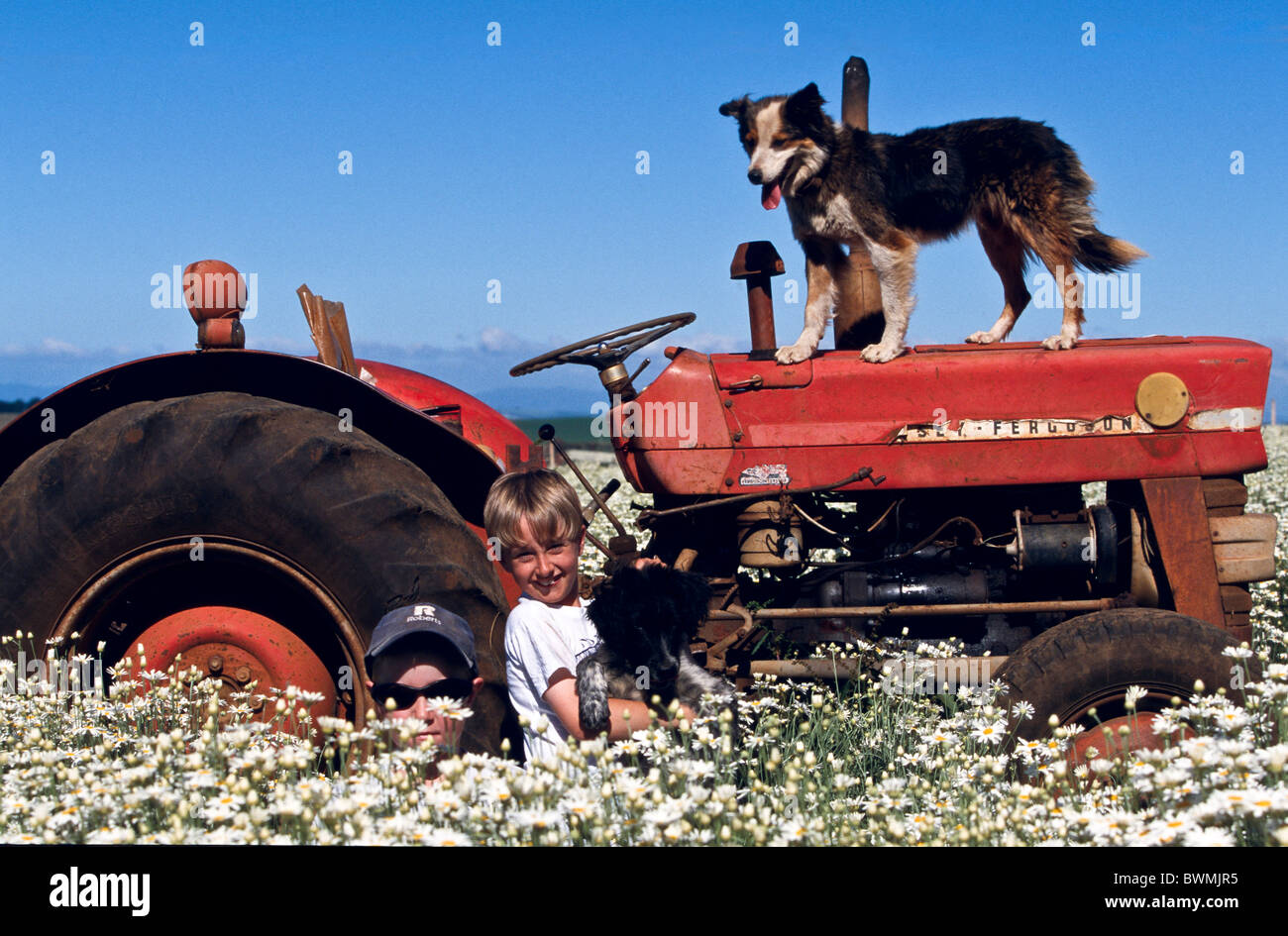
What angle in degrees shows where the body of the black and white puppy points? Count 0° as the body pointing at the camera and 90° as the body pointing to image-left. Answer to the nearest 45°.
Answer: approximately 0°

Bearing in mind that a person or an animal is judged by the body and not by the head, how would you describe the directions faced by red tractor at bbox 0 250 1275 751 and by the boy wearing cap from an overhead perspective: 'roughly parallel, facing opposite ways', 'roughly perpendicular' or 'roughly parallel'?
roughly perpendicular

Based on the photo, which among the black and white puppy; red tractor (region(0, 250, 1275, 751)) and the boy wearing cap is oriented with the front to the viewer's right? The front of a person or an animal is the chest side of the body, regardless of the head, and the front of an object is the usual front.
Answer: the red tractor

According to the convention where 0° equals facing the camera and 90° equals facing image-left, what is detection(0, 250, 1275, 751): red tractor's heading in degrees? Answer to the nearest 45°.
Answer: approximately 270°
